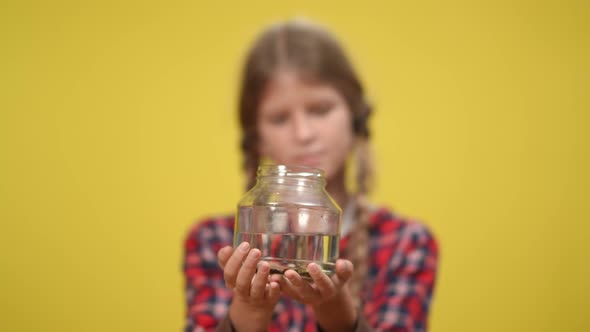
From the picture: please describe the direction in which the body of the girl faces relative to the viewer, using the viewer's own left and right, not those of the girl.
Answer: facing the viewer
